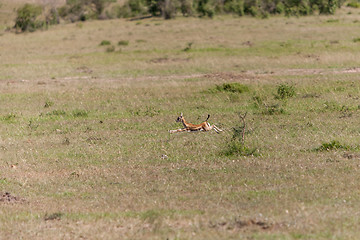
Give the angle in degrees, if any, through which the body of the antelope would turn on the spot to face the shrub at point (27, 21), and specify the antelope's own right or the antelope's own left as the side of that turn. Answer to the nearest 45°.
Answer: approximately 90° to the antelope's own right

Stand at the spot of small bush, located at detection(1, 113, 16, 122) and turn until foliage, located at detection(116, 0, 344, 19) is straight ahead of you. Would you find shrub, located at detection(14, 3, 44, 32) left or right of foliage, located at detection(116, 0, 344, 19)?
left

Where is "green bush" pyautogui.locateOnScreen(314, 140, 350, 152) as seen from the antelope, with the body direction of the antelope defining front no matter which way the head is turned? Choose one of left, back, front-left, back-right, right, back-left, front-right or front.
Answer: back-left

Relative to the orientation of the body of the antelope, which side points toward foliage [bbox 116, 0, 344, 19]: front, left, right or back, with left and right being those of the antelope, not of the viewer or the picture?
right

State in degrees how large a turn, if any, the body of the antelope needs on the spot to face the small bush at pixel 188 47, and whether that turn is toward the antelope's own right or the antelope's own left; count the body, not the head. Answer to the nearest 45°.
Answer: approximately 90° to the antelope's own right

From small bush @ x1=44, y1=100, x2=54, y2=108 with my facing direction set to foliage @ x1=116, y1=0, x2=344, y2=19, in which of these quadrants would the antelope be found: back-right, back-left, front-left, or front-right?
back-right

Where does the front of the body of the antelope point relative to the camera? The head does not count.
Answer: to the viewer's left
